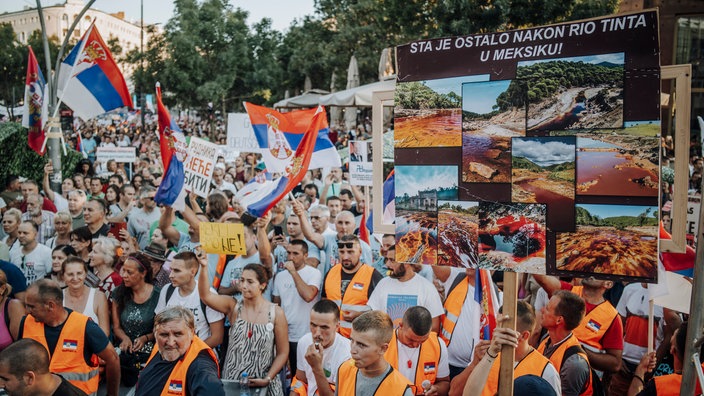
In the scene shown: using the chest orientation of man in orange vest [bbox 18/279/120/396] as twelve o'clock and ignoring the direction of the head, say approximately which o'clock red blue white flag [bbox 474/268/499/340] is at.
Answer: The red blue white flag is roughly at 9 o'clock from the man in orange vest.

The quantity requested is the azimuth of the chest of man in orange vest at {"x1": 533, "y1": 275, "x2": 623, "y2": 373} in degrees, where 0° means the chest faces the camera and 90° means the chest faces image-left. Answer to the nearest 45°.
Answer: approximately 45°

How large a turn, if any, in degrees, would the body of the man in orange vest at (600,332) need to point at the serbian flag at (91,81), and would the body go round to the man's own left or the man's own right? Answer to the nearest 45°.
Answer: approximately 90° to the man's own right

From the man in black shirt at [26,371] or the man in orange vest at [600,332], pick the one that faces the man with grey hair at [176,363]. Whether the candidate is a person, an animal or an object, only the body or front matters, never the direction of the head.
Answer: the man in orange vest at [600,332]

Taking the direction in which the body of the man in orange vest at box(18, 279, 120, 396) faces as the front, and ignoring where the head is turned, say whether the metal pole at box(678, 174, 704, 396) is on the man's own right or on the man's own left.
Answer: on the man's own left

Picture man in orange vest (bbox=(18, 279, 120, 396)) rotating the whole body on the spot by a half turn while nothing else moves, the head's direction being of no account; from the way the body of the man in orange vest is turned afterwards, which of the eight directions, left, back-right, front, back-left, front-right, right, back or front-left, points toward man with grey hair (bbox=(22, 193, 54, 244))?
front-left
